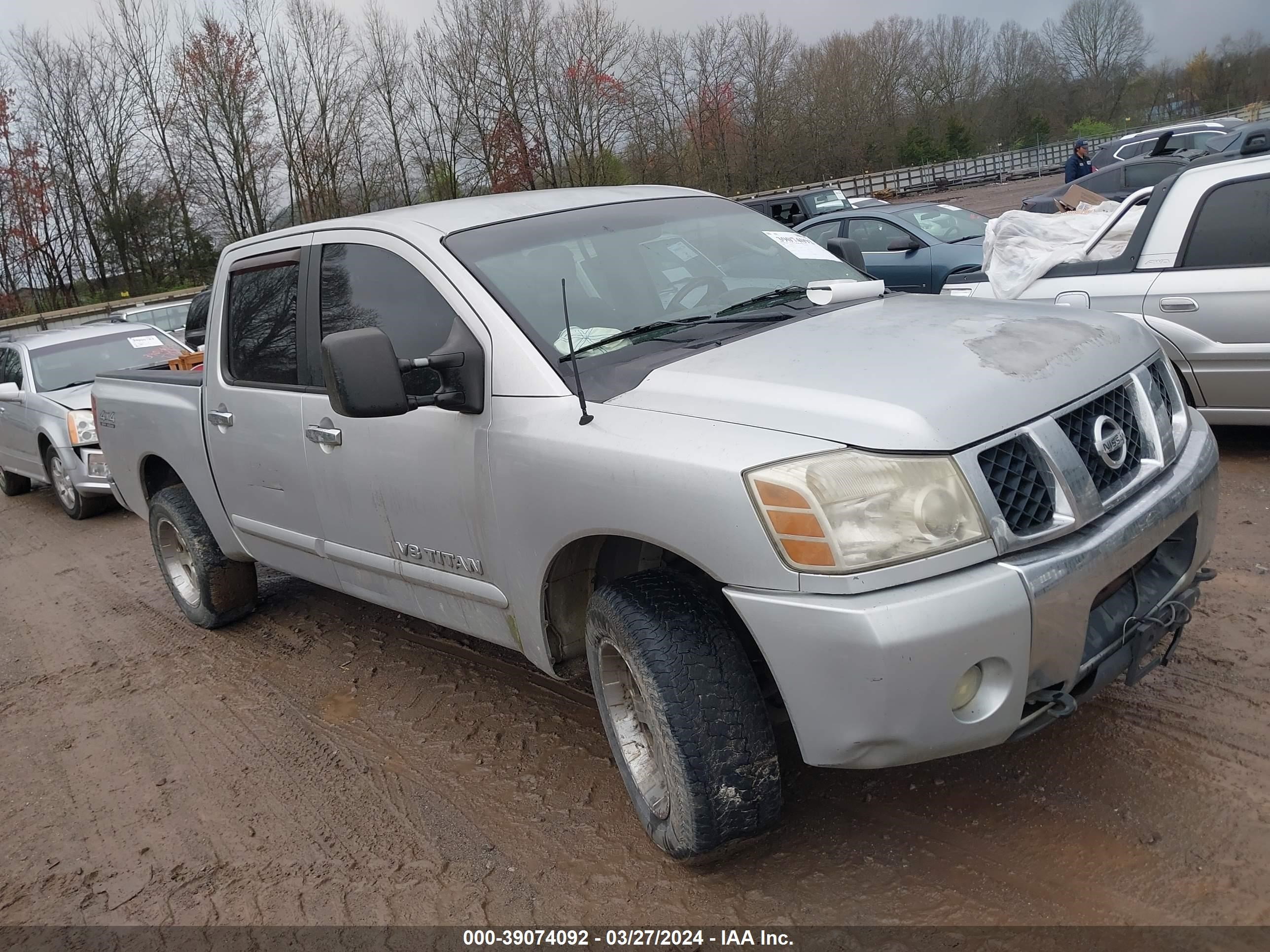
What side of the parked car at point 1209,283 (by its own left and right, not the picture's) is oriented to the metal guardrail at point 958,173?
left

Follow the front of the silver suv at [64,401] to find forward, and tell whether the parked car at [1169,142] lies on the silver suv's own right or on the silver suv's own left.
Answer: on the silver suv's own left

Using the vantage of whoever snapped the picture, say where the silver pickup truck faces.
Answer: facing the viewer and to the right of the viewer

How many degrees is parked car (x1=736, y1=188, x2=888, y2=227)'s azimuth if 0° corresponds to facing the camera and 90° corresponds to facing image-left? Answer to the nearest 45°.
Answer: approximately 315°

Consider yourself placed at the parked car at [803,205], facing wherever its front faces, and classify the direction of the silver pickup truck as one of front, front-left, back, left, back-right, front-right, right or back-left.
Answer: front-right

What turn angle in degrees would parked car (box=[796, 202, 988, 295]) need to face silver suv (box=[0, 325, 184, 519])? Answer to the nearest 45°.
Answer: approximately 90° to its right

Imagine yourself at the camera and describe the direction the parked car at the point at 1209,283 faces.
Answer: facing to the right of the viewer
